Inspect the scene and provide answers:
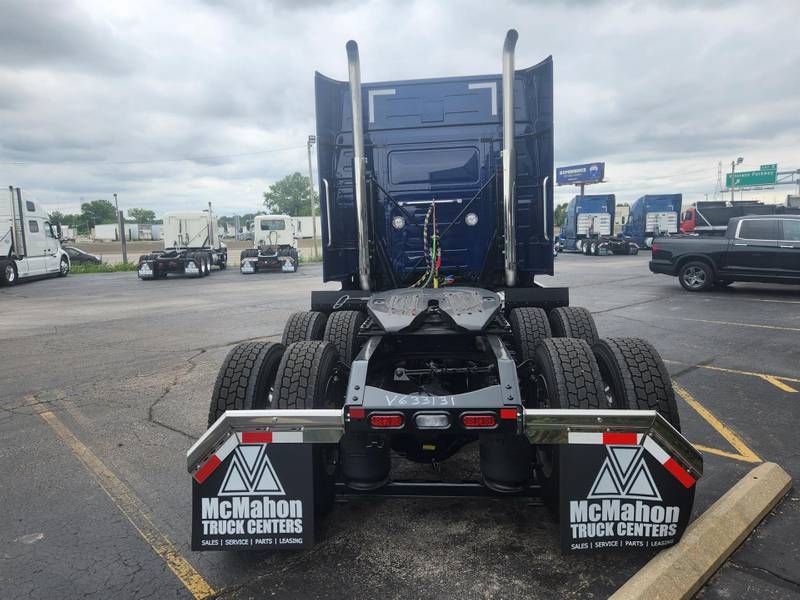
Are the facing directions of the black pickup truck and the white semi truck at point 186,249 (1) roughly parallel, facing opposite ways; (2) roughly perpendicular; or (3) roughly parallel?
roughly perpendicular

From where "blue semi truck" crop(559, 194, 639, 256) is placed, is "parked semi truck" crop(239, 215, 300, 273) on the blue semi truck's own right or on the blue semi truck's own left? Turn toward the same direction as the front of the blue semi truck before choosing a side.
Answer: on the blue semi truck's own left

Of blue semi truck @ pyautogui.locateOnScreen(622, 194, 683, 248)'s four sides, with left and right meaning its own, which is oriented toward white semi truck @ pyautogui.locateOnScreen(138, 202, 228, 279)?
left

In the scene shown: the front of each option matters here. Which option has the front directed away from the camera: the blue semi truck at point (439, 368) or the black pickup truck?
the blue semi truck

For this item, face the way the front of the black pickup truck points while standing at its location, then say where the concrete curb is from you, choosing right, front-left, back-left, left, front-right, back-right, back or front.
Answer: right

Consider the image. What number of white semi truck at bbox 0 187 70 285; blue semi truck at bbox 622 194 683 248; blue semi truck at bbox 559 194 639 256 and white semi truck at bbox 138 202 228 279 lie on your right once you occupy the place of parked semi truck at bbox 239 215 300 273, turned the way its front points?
2

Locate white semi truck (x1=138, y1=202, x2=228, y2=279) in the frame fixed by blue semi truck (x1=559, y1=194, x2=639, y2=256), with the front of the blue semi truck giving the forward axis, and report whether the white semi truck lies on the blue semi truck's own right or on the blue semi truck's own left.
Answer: on the blue semi truck's own left

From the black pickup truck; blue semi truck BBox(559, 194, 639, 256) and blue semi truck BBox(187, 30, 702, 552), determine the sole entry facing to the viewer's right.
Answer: the black pickup truck

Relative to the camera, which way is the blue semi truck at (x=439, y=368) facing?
away from the camera

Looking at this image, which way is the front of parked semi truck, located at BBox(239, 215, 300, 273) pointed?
away from the camera

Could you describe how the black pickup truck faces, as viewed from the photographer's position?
facing to the right of the viewer
